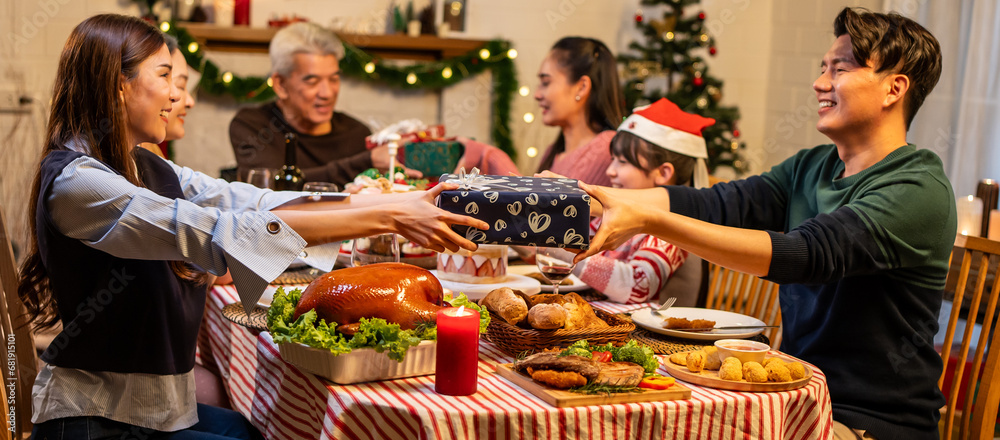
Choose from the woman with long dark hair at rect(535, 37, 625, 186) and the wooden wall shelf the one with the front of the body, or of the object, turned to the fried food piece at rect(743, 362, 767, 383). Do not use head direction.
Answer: the wooden wall shelf

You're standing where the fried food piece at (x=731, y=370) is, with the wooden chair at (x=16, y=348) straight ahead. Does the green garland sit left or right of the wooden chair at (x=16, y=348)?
right

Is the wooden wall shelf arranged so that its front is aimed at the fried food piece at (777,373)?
yes

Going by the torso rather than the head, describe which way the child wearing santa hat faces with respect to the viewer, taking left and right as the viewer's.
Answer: facing to the left of the viewer

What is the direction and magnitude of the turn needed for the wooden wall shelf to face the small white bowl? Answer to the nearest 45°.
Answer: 0° — it already faces it

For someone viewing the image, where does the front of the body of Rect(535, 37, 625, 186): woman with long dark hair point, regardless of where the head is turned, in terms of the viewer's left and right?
facing to the left of the viewer

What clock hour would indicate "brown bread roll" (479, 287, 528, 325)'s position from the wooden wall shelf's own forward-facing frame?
The brown bread roll is roughly at 12 o'clock from the wooden wall shelf.

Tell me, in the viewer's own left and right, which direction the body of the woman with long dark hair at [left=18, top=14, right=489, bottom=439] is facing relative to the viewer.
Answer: facing to the right of the viewer

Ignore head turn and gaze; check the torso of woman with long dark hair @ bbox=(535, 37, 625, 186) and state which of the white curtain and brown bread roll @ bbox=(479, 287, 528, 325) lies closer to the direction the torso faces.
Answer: the brown bread roll

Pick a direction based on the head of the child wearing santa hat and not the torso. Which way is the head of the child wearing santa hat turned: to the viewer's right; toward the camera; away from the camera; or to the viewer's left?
to the viewer's left

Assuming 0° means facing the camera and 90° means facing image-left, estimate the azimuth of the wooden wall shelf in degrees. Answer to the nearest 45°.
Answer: approximately 0°

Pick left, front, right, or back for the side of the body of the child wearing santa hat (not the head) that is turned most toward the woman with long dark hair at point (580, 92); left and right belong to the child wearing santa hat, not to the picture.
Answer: right

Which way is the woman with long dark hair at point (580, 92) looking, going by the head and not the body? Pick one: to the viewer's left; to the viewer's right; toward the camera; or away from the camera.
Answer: to the viewer's left
